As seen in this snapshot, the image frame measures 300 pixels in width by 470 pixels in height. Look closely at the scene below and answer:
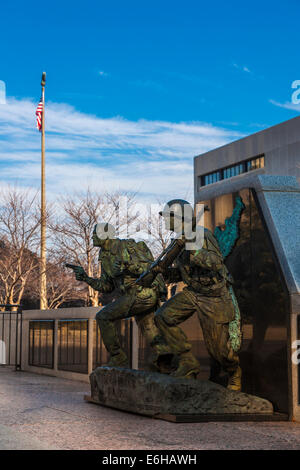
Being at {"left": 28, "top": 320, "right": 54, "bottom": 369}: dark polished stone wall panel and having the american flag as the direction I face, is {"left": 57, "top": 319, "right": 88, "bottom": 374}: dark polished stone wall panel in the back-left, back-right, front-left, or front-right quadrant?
back-right

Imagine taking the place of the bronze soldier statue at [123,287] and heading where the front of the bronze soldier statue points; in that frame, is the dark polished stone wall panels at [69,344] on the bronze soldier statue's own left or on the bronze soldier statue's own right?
on the bronze soldier statue's own right

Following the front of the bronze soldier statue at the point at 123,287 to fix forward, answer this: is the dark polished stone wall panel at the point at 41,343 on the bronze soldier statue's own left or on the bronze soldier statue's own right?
on the bronze soldier statue's own right

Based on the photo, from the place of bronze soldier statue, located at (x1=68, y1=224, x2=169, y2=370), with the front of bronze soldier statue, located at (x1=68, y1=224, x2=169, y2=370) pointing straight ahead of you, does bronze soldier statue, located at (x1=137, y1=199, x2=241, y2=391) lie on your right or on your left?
on your left

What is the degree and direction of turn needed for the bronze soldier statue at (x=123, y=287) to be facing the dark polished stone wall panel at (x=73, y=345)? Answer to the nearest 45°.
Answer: approximately 90° to its right

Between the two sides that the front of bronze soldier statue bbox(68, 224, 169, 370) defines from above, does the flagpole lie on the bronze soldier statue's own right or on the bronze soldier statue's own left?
on the bronze soldier statue's own right

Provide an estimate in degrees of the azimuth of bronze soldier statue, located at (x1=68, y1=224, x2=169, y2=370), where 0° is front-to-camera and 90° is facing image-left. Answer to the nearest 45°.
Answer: approximately 90°

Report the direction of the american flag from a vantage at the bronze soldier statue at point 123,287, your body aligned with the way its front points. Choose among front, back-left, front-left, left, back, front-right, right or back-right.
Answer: right
